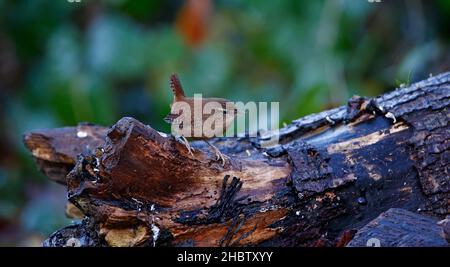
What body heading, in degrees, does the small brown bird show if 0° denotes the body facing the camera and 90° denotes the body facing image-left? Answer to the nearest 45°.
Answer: approximately 270°
